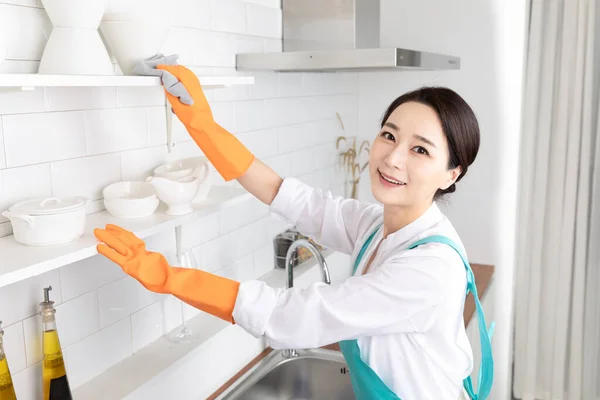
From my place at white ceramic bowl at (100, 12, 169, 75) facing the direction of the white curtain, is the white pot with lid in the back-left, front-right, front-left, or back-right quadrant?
back-right

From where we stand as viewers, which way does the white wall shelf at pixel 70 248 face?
facing the viewer and to the right of the viewer

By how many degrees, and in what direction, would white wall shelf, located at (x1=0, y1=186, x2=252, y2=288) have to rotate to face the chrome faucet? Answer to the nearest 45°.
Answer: approximately 90° to its left

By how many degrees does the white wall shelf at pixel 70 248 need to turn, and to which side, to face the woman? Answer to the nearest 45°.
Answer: approximately 45° to its left
